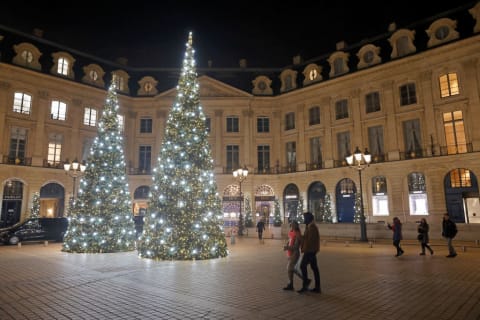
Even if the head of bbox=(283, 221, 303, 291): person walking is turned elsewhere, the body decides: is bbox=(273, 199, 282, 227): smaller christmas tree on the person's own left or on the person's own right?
on the person's own right

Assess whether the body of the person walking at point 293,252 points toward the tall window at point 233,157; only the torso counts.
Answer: no

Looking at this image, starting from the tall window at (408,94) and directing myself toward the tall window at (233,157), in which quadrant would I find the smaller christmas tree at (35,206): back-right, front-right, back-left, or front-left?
front-left

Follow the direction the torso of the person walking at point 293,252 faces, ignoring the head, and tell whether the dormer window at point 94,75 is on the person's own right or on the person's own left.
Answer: on the person's own right

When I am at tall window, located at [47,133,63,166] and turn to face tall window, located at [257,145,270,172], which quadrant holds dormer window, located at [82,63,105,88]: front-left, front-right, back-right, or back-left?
front-left

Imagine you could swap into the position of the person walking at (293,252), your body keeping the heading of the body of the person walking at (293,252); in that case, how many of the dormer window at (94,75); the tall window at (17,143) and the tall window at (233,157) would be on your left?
0

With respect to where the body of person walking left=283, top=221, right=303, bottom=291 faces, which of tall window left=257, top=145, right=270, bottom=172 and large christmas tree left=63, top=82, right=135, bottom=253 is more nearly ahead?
the large christmas tree

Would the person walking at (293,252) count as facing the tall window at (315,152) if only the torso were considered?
no

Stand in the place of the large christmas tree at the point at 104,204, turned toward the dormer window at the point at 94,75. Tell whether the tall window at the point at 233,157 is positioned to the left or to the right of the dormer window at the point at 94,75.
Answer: right

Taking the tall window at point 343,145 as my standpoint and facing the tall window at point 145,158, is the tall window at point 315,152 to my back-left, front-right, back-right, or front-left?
front-right

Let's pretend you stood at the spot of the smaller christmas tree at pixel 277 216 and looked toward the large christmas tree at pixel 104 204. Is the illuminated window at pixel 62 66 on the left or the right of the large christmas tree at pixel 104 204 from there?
right

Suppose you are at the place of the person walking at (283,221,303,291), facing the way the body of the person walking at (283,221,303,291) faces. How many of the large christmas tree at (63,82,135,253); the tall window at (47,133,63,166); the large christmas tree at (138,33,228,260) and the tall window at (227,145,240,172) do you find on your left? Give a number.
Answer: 0

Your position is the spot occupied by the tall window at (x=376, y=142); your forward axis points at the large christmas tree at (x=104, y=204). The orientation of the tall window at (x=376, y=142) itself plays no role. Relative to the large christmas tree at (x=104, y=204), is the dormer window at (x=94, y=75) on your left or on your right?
right
